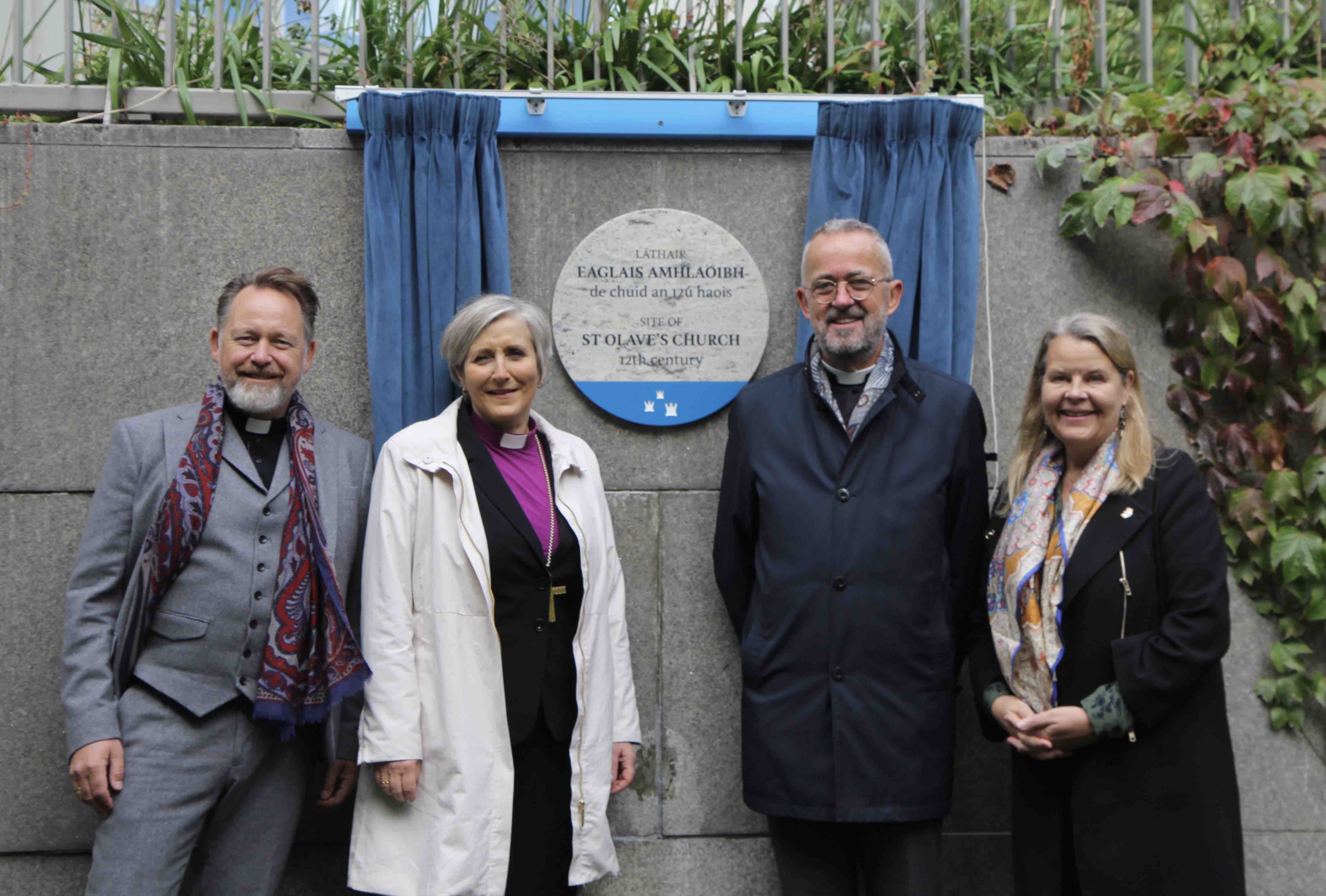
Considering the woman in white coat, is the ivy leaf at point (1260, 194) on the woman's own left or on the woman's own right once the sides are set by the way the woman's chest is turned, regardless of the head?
on the woman's own left

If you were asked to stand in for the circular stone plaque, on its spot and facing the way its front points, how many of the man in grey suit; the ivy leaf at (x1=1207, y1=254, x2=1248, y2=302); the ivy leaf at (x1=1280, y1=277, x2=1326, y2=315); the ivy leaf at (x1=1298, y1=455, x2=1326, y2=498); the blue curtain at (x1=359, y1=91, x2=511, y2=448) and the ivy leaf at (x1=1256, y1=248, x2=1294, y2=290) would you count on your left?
4

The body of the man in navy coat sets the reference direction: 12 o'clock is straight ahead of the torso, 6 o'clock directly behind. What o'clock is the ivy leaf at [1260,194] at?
The ivy leaf is roughly at 8 o'clock from the man in navy coat.

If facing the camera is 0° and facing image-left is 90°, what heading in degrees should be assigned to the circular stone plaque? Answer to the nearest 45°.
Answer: approximately 0°

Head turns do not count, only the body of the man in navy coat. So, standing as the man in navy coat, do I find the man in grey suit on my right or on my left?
on my right

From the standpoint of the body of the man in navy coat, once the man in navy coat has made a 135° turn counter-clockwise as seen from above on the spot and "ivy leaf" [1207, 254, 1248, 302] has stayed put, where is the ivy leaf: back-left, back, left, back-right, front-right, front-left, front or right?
front

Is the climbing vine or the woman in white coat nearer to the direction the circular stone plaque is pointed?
the woman in white coat

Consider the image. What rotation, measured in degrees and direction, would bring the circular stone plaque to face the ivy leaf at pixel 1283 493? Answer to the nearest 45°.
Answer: approximately 90° to its left

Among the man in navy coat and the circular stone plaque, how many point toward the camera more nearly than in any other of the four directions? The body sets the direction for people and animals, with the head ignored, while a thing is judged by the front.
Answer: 2

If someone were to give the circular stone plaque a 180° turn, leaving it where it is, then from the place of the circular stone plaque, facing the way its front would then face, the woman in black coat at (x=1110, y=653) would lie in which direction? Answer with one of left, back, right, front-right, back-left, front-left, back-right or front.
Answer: back-right

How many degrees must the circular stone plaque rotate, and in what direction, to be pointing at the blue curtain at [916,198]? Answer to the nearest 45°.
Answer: approximately 90° to its left
